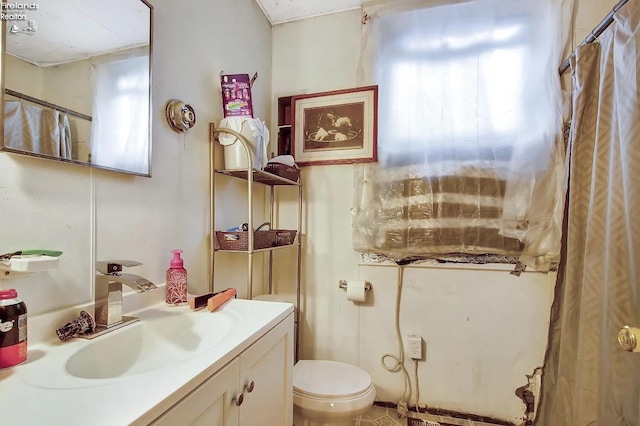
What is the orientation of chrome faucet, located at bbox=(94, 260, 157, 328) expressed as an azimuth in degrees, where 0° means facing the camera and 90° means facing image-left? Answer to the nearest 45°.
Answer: approximately 315°

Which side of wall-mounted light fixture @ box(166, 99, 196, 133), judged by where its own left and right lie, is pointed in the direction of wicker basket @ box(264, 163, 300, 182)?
left

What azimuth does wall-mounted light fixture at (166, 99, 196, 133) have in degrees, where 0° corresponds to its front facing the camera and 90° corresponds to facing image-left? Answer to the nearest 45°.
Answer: approximately 315°

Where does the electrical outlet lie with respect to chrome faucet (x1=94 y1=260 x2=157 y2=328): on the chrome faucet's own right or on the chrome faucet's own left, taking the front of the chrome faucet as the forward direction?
on the chrome faucet's own left

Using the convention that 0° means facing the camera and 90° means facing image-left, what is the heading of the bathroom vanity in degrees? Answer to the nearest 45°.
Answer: approximately 315°

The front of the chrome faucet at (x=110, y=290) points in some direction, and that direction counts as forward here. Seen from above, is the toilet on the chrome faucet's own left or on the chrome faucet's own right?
on the chrome faucet's own left
